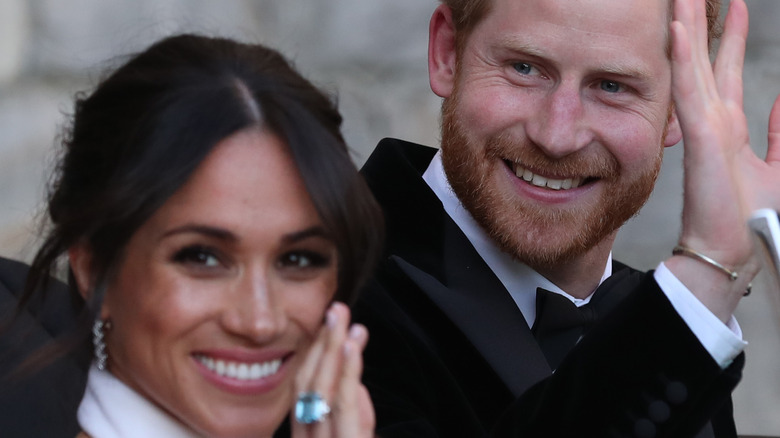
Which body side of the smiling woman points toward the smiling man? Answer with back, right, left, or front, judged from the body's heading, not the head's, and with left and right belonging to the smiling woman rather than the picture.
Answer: left

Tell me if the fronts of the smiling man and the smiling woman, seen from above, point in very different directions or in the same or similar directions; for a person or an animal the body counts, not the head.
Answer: same or similar directions

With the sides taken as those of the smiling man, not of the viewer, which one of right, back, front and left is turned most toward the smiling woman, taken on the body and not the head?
right

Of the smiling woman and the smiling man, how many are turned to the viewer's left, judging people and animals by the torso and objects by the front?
0

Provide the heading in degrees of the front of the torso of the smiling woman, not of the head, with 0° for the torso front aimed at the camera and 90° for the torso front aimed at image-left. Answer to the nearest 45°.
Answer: approximately 315°

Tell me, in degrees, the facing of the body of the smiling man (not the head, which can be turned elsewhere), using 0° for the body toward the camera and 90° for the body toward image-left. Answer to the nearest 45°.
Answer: approximately 315°
